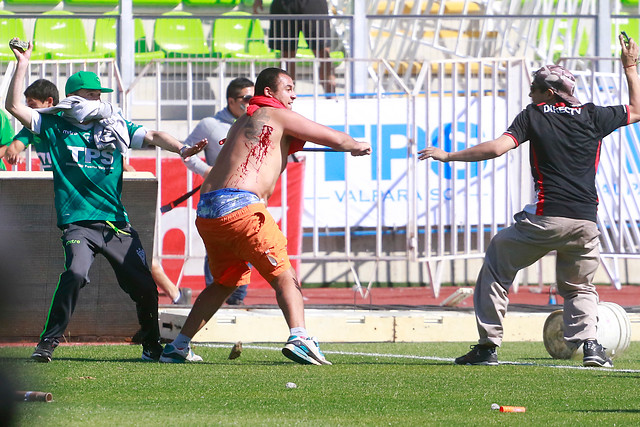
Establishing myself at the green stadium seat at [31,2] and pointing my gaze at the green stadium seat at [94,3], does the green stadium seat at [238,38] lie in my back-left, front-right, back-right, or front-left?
front-right

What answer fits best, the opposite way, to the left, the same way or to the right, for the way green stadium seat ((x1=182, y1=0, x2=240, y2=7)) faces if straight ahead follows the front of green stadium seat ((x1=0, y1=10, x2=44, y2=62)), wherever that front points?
the same way

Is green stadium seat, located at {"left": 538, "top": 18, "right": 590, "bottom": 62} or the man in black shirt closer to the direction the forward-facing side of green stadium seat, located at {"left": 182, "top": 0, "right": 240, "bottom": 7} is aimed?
the man in black shirt

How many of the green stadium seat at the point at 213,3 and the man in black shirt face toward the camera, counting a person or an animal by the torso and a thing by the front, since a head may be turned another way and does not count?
1

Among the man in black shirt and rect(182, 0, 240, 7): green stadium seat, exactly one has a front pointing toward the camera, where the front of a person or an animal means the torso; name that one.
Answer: the green stadium seat

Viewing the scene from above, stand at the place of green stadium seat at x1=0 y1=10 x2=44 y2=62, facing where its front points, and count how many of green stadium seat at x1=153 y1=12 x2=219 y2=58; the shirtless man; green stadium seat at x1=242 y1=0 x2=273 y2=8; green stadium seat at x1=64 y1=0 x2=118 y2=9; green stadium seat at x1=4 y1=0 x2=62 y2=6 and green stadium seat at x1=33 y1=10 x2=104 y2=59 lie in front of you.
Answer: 1

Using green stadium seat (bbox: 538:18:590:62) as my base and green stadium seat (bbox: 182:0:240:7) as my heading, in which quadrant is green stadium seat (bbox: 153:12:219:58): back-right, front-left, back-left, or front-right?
front-left

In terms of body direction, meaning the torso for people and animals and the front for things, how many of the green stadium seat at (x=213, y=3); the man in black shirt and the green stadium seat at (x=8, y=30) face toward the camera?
2

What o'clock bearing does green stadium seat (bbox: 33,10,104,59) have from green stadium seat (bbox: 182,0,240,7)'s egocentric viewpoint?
green stadium seat (bbox: 33,10,104,59) is roughly at 1 o'clock from green stadium seat (bbox: 182,0,240,7).

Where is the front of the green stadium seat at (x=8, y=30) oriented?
toward the camera

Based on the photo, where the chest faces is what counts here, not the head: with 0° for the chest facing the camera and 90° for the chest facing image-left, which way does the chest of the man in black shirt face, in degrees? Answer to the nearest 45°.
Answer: approximately 135°

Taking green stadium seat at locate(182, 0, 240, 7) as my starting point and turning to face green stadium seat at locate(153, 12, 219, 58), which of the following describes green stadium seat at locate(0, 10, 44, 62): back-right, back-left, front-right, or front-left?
front-right

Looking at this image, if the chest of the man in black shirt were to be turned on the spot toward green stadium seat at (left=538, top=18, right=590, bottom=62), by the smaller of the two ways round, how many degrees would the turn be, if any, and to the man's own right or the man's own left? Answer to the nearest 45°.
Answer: approximately 45° to the man's own right

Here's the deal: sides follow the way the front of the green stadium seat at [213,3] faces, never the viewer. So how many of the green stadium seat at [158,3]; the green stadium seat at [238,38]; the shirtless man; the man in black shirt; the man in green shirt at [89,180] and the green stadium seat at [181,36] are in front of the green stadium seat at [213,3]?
5

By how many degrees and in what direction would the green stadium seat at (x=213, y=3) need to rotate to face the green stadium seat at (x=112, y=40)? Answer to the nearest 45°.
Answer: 0° — it already faces it
